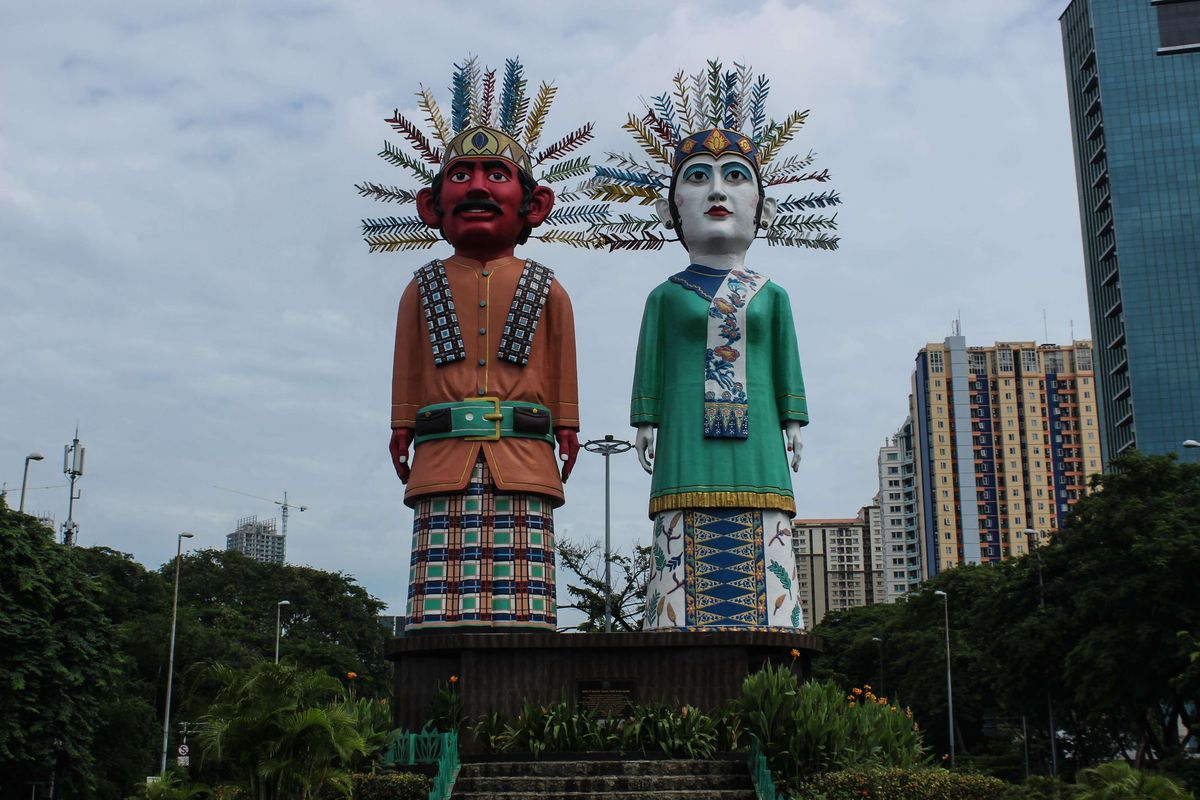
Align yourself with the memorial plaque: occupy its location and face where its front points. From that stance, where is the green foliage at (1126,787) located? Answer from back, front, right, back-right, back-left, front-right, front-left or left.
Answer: front-left

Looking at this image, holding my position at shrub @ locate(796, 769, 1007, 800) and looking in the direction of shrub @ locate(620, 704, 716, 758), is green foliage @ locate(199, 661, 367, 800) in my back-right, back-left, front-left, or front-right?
front-left

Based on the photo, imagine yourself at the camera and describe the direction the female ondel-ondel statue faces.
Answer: facing the viewer

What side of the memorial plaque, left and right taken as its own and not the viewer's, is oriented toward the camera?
front

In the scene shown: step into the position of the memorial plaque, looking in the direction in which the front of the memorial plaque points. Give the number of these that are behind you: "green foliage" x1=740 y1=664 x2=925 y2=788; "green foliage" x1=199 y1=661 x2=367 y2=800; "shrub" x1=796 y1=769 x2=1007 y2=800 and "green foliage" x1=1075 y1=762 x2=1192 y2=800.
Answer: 0

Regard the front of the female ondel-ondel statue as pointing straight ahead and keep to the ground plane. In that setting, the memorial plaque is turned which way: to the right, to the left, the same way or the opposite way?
the same way

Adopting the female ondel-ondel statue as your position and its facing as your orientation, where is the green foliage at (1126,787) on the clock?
The green foliage is roughly at 11 o'clock from the female ondel-ondel statue.

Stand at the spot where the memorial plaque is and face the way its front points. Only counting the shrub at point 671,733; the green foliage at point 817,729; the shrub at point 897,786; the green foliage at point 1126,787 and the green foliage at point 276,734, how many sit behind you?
0

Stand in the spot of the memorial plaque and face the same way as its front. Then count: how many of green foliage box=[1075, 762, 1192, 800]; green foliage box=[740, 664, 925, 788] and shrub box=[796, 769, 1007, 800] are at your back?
0

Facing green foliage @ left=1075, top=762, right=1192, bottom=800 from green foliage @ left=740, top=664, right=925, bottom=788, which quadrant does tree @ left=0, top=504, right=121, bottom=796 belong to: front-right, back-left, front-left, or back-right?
back-right

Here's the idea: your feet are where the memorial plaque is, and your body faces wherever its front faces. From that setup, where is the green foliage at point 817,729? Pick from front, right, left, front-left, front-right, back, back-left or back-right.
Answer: front-left

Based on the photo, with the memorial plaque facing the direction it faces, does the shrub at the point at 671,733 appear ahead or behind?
ahead

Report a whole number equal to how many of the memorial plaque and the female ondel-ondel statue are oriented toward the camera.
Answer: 2
